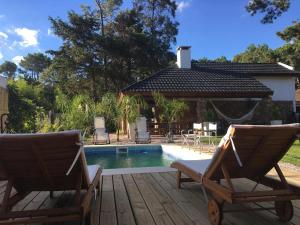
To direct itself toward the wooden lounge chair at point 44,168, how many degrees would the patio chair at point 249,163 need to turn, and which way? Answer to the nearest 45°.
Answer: approximately 90° to its left

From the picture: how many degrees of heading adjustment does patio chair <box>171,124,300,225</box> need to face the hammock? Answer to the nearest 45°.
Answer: approximately 45° to its right

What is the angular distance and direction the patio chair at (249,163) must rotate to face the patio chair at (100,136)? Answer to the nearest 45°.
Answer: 0° — it already faces it

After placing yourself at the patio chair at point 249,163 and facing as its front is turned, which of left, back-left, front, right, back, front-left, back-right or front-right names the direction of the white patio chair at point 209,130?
front-right

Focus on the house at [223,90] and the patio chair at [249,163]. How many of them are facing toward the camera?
1

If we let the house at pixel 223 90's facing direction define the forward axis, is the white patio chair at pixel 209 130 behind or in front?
in front

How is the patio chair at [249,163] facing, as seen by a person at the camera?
facing away from the viewer and to the left of the viewer
